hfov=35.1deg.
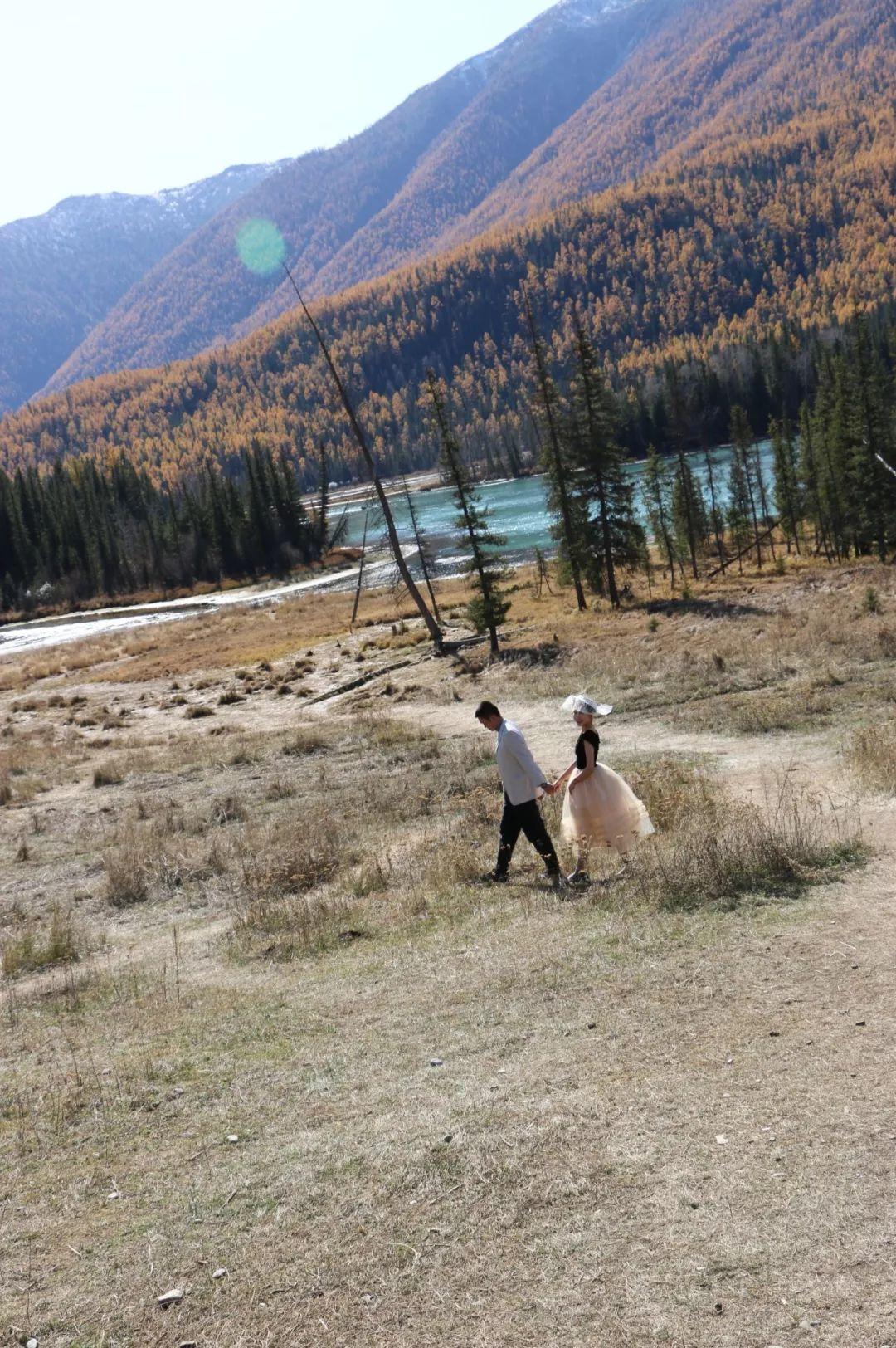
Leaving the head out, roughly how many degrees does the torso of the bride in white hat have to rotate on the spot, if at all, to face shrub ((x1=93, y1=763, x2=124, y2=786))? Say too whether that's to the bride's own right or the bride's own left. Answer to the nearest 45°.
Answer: approximately 45° to the bride's own right

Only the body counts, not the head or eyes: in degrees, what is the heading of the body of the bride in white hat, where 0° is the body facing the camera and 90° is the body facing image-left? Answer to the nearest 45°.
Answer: approximately 90°

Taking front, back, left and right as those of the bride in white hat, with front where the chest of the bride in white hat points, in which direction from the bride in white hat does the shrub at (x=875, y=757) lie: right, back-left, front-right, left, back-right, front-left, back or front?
back-right

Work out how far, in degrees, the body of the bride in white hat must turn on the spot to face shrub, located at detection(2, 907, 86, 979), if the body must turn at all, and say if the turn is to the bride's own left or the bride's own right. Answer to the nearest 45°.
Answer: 0° — they already face it

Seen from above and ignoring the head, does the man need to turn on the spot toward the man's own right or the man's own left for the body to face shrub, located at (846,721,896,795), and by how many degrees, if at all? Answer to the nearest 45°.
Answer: approximately 135° to the man's own right

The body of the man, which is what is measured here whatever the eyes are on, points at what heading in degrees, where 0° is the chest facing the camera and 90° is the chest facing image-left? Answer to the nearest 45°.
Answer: approximately 90°

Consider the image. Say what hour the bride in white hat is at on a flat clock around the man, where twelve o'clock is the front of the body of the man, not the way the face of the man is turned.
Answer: The bride in white hat is roughly at 6 o'clock from the man.

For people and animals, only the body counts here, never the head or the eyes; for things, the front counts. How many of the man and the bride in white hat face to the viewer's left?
2

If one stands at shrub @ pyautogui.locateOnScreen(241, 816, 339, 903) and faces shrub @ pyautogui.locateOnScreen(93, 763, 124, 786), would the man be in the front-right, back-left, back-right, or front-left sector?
back-right
